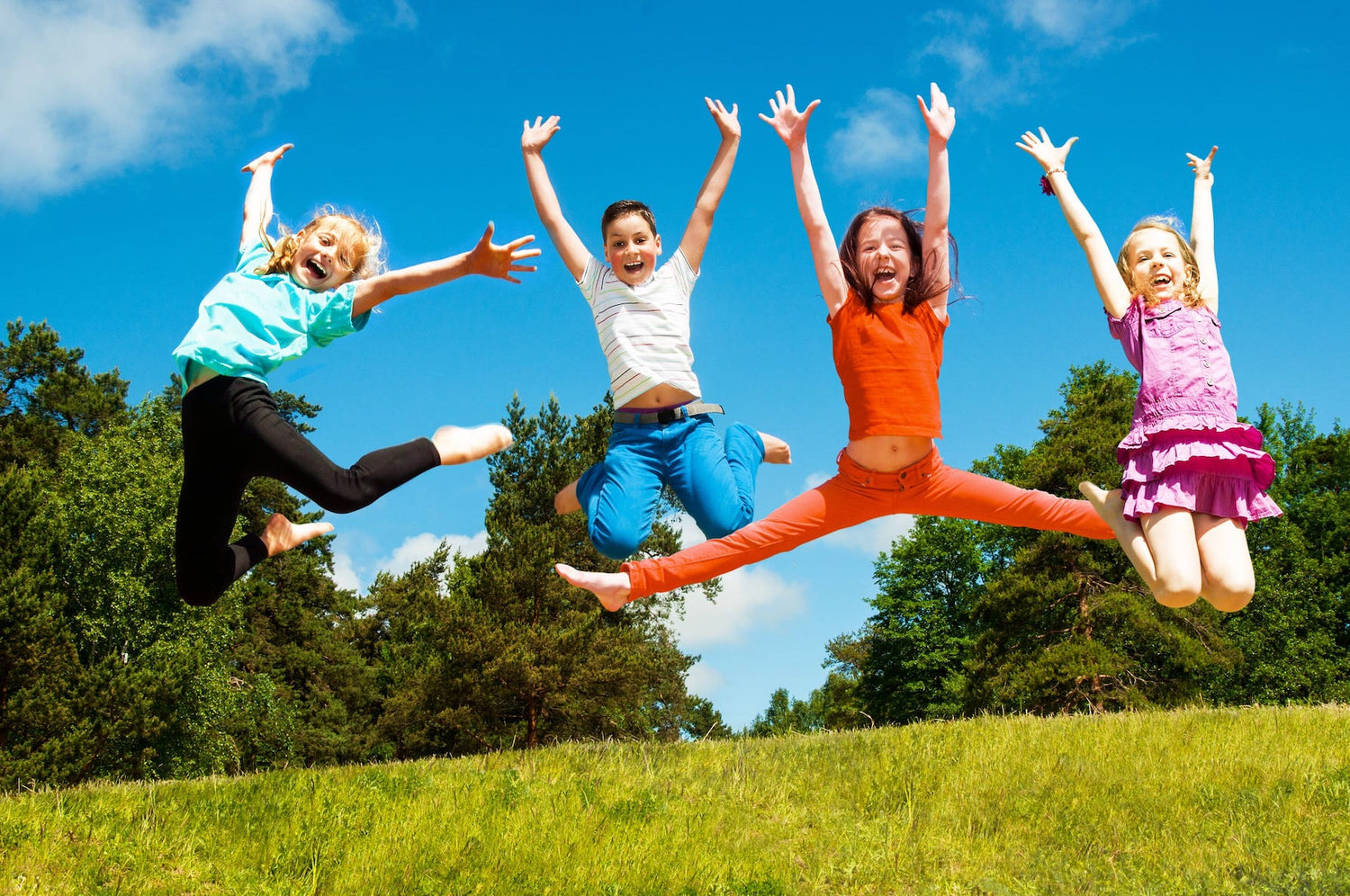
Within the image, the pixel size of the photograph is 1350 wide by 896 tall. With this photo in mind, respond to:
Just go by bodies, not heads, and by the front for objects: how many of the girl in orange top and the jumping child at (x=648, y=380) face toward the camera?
2

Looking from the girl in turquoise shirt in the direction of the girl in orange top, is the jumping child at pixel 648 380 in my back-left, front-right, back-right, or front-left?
front-left

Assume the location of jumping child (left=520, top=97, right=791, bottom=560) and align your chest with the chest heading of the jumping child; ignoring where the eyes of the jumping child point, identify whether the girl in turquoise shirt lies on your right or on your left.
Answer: on your right

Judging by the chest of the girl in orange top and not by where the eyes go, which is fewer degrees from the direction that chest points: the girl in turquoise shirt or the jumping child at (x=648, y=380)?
the girl in turquoise shirt

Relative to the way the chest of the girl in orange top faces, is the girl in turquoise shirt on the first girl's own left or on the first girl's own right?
on the first girl's own right

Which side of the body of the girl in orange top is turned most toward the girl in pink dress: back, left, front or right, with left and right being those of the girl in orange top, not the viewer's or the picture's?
left

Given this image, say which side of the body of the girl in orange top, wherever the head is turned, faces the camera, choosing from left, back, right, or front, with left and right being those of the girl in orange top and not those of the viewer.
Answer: front

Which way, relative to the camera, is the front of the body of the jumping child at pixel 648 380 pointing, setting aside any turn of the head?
toward the camera
